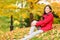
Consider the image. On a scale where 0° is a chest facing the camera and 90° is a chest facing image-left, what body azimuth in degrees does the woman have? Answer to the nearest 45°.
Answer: approximately 45°
